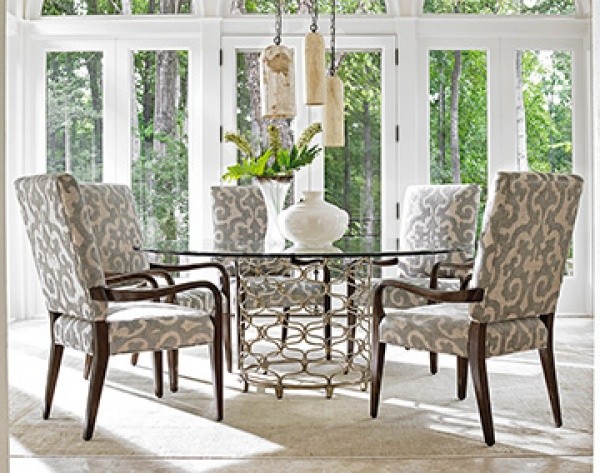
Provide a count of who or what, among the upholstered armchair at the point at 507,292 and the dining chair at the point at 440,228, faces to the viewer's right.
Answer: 0

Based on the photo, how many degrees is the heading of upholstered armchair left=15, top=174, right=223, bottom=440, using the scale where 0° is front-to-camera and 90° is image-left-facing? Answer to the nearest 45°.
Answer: approximately 225°

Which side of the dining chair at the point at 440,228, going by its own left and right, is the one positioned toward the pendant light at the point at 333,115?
front

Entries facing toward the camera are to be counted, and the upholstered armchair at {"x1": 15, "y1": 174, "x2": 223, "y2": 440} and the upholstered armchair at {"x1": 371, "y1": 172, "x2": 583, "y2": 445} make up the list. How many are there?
0

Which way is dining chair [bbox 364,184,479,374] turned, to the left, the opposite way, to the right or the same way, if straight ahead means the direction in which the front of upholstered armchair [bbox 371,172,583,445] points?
to the left

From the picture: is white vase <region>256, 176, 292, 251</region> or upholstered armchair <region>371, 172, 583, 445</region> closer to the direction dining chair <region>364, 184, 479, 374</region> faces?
the white vase

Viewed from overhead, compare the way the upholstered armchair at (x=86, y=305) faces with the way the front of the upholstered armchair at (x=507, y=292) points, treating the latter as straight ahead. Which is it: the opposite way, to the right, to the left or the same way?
to the right

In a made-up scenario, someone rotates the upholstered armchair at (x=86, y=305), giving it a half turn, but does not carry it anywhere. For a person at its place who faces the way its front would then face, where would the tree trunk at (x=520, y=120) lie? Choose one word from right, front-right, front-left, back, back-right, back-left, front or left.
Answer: back

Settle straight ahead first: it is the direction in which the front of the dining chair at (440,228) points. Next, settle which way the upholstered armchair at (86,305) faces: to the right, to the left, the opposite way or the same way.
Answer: the opposite way

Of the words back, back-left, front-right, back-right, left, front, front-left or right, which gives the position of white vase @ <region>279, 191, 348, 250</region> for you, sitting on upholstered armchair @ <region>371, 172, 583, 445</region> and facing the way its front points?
front

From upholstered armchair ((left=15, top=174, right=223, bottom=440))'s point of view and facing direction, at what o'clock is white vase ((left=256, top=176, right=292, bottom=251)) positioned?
The white vase is roughly at 12 o'clock from the upholstered armchair.

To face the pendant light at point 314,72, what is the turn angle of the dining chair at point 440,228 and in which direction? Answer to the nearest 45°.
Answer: approximately 45° to its left

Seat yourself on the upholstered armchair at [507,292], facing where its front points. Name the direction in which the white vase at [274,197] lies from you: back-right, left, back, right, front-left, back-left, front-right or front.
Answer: front

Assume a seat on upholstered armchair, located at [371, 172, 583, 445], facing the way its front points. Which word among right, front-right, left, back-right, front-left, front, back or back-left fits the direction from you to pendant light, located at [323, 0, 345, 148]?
front

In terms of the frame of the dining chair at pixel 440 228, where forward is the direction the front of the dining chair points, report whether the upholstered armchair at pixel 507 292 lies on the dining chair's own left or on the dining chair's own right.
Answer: on the dining chair's own left
